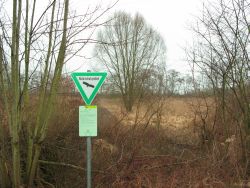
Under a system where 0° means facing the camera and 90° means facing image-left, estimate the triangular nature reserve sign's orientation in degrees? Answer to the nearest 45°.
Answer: approximately 0°
